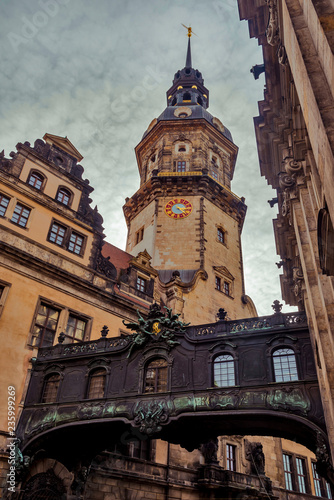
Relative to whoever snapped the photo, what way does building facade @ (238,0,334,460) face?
facing to the left of the viewer

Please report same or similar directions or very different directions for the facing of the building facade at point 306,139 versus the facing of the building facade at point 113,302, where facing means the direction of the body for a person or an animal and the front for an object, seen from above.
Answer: very different directions

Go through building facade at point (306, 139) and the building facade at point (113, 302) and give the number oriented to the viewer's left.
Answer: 1
